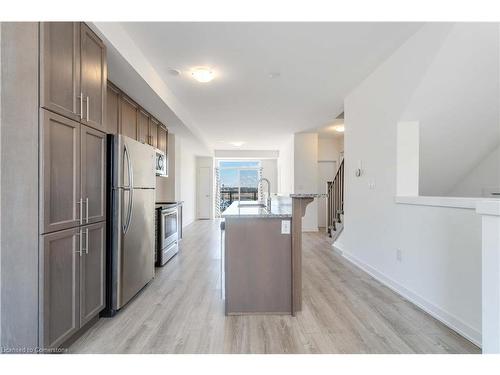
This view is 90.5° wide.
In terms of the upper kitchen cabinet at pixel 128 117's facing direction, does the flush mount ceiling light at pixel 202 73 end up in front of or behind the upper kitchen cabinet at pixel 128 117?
in front

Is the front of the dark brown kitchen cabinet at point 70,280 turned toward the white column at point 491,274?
yes

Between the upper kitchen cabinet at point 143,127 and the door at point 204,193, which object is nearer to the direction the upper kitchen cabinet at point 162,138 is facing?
the door

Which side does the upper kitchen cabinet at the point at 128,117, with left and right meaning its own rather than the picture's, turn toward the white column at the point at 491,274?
front

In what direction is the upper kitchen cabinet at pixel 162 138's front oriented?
to the viewer's right

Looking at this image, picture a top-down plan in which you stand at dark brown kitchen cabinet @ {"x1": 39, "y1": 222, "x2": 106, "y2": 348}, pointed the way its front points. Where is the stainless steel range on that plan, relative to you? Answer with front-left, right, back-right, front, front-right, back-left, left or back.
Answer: left

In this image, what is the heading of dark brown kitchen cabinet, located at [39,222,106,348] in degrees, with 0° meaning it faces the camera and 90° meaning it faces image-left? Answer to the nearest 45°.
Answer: approximately 315°

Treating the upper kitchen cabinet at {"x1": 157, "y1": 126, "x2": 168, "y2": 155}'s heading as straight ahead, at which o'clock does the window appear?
The window is roughly at 10 o'clock from the upper kitchen cabinet.

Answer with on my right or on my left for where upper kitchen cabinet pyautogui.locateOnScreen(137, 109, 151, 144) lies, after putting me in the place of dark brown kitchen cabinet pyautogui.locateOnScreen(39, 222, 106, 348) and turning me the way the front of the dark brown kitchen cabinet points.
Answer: on my left

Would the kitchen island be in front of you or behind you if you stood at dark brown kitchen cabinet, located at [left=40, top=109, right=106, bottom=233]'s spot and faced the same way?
in front
